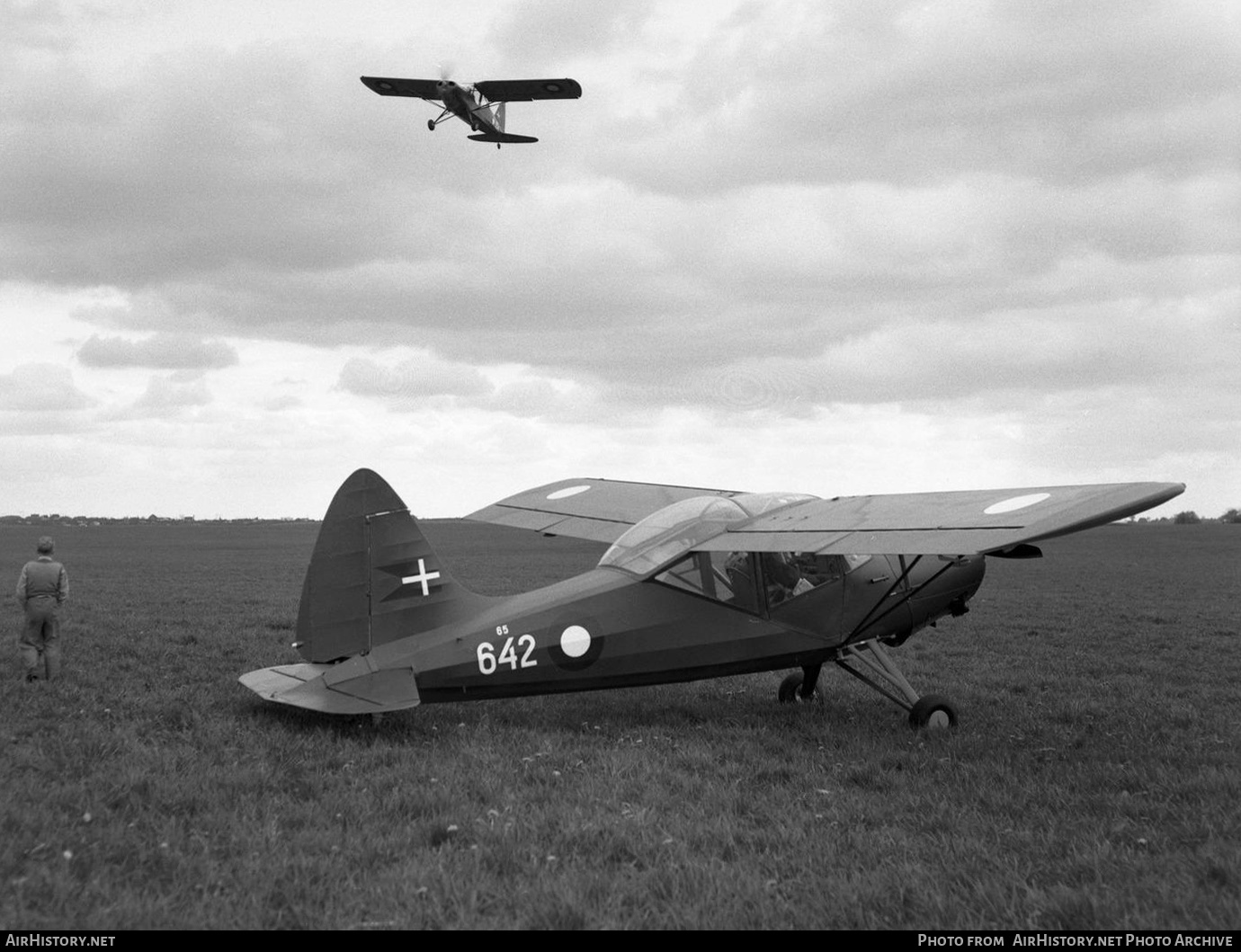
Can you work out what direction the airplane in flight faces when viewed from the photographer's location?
facing the viewer and to the left of the viewer

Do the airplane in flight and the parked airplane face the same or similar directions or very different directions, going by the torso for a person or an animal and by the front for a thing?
very different directions

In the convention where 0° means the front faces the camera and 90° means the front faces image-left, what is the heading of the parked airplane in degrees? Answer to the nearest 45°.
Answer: approximately 225°

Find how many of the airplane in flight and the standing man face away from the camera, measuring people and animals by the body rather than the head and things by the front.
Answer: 1

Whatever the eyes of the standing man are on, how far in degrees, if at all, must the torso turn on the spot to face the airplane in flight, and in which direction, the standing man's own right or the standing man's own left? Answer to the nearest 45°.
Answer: approximately 45° to the standing man's own right

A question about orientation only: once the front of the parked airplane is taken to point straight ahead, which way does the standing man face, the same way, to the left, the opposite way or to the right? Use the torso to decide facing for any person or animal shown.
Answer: to the left

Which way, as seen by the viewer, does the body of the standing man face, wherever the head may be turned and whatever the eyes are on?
away from the camera

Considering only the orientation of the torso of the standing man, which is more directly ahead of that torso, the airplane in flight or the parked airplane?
the airplane in flight

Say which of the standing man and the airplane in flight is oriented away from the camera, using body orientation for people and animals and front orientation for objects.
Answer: the standing man
